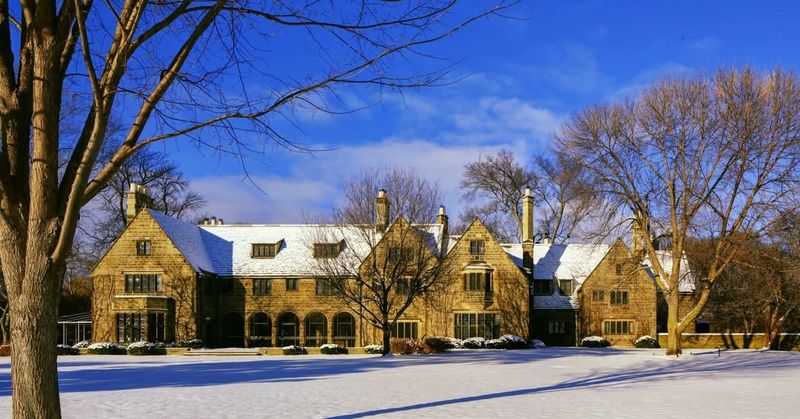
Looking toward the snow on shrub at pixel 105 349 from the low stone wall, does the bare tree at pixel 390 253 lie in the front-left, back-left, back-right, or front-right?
front-left

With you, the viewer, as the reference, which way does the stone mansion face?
facing the viewer

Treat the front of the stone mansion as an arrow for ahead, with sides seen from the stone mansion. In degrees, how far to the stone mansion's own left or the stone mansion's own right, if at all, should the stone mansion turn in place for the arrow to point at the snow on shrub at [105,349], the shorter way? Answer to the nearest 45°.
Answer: approximately 45° to the stone mansion's own right

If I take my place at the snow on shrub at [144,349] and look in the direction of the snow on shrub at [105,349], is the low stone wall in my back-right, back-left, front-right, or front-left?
back-right

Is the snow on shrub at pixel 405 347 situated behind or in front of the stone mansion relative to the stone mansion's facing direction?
in front

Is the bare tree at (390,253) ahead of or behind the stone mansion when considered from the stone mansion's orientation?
ahead

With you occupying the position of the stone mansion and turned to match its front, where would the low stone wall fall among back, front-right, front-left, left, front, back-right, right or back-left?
left
